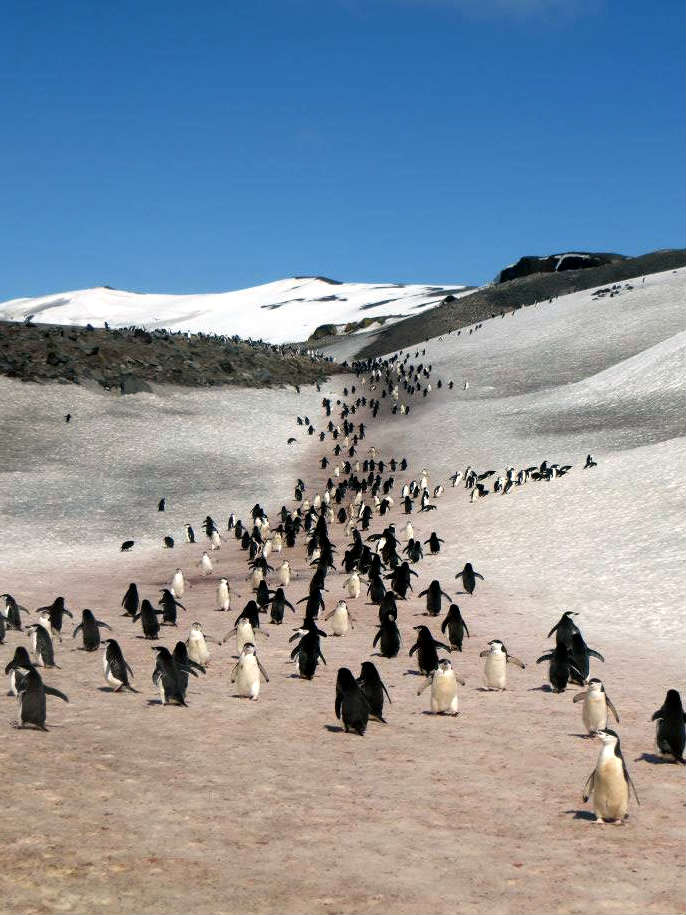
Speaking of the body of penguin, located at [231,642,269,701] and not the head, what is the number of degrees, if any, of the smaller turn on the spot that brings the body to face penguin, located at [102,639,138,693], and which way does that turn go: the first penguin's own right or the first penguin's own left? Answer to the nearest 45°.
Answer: approximately 90° to the first penguin's own right

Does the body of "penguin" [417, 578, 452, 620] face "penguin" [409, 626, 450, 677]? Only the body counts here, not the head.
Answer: no

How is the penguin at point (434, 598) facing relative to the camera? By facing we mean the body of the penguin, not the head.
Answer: away from the camera

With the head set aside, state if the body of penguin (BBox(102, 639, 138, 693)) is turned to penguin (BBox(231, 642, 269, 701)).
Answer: no

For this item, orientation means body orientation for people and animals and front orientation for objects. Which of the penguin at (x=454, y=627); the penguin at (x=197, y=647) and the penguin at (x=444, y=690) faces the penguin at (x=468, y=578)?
the penguin at (x=454, y=627)

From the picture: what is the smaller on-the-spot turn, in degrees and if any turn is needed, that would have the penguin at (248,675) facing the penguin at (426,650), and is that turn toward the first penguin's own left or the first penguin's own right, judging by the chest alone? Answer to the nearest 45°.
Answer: approximately 135° to the first penguin's own left

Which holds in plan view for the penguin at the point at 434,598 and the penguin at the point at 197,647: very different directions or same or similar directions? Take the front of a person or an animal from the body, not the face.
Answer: very different directions

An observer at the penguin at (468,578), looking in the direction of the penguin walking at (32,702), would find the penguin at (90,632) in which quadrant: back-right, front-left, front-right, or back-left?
front-right

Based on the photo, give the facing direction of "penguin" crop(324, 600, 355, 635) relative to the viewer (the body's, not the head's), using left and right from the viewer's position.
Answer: facing the viewer

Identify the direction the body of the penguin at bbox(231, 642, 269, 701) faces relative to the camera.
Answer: toward the camera

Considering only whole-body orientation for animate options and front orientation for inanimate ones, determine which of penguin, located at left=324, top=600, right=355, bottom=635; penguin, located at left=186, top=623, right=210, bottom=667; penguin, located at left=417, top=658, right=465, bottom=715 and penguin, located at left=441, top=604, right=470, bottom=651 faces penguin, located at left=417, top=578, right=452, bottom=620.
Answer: penguin, located at left=441, top=604, right=470, bottom=651

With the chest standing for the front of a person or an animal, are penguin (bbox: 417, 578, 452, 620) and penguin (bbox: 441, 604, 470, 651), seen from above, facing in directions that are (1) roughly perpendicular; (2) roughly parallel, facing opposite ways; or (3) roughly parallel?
roughly parallel

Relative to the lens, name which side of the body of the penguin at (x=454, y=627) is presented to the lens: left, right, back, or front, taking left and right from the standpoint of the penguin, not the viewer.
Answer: back

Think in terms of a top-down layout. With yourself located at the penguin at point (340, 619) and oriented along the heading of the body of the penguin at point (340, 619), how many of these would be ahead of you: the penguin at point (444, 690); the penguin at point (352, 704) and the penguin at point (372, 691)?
3

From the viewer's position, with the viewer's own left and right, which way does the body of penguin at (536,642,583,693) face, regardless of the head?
facing away from the viewer
